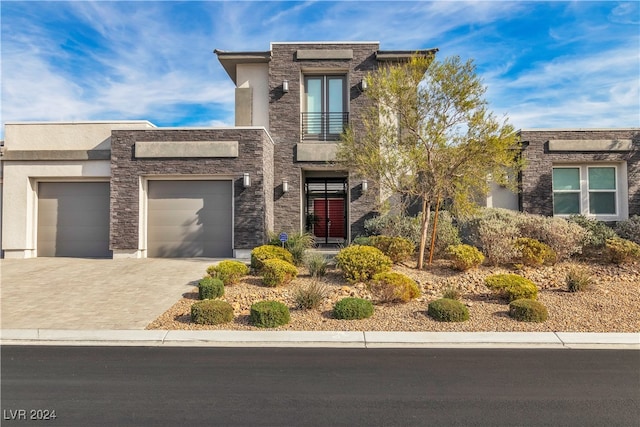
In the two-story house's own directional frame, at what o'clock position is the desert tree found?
The desert tree is roughly at 10 o'clock from the two-story house.

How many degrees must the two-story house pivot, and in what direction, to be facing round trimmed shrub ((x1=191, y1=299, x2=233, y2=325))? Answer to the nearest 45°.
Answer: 0° — it already faces it

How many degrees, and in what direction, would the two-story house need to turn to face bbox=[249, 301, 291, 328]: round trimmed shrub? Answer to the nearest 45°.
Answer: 0° — it already faces it

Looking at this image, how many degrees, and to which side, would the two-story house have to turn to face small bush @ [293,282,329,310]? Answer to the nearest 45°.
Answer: approximately 45° to its left

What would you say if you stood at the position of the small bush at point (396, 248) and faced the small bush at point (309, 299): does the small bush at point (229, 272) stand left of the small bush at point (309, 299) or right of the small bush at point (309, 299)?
right

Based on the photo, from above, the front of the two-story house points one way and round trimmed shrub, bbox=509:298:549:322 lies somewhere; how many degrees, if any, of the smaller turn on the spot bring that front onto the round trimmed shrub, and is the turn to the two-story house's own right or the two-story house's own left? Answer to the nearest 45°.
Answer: approximately 45° to the two-story house's own left

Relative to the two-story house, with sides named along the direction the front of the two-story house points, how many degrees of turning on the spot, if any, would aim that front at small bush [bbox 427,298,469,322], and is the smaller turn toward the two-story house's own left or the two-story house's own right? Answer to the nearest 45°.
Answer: approximately 45° to the two-story house's own left

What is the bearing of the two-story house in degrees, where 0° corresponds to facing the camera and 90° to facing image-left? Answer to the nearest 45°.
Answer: approximately 0°

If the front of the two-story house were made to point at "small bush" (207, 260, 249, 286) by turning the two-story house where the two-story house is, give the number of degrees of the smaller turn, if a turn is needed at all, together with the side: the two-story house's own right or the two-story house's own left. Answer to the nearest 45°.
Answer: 0° — it already faces it

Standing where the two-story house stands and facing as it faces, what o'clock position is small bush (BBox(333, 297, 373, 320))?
The small bush is roughly at 11 o'clock from the two-story house.
